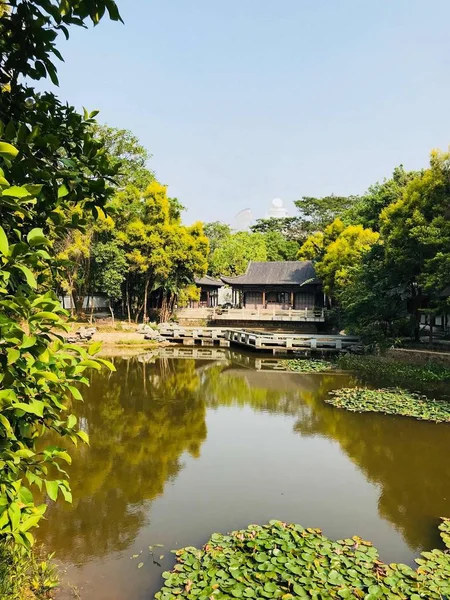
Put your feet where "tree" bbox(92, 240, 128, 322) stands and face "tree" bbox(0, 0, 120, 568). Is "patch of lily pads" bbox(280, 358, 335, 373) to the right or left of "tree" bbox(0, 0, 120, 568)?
left

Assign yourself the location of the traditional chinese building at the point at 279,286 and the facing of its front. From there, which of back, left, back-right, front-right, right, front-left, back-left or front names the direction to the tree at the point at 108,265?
front-right

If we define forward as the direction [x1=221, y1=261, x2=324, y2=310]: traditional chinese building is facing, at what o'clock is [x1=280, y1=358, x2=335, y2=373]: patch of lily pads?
The patch of lily pads is roughly at 12 o'clock from the traditional chinese building.

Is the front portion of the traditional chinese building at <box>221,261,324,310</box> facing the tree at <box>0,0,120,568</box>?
yes

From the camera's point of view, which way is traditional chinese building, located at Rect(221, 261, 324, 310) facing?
toward the camera

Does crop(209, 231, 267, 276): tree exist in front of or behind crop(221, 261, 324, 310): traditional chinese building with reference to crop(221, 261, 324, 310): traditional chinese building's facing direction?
behind

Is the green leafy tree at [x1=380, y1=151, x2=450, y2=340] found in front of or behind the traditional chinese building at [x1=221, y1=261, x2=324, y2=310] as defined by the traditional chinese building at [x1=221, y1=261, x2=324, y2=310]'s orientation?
in front

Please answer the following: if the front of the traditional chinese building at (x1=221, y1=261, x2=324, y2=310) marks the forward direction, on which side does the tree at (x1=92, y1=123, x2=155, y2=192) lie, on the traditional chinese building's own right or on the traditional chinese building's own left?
on the traditional chinese building's own right
